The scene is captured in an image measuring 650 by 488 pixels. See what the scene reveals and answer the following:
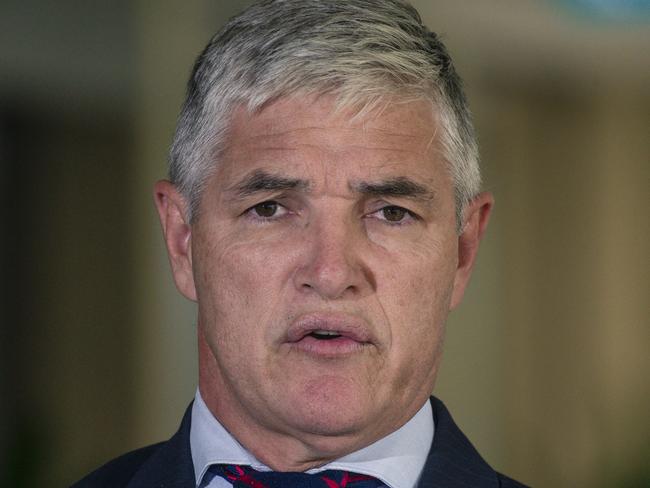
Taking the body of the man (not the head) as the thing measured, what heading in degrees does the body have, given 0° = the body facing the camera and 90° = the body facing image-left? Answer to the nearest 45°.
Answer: approximately 0°
